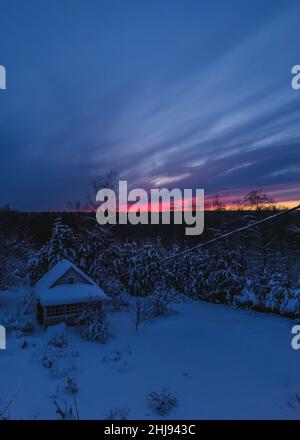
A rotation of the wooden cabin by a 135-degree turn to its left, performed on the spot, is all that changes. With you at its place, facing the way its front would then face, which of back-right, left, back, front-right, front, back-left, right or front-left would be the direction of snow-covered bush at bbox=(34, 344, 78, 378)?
back

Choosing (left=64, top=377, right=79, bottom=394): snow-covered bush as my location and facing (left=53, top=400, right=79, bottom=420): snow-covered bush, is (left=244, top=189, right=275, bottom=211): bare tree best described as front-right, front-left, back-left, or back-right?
back-left

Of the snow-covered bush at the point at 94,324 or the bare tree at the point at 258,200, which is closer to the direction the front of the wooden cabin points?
the snow-covered bush

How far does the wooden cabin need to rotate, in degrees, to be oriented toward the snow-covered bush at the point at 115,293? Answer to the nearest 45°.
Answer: approximately 90° to its left

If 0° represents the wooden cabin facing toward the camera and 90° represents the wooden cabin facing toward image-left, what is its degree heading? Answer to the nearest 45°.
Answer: approximately 315°

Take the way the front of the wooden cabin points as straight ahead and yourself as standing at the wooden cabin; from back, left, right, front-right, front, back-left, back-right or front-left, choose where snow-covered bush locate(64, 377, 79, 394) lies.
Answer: front-right
